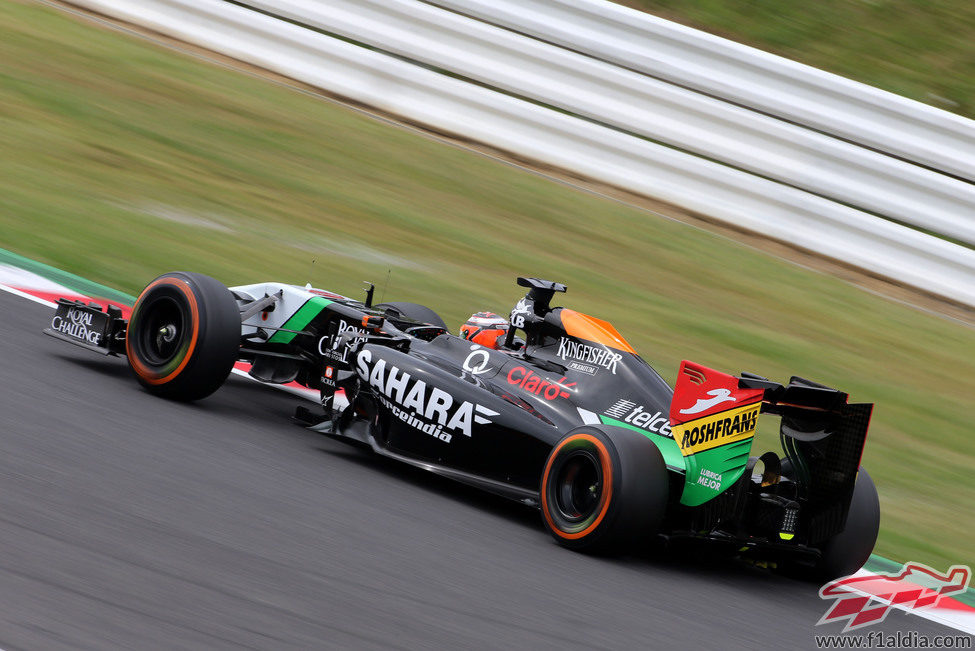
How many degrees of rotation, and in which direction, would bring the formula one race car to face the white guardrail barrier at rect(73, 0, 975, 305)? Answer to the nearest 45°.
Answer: approximately 45° to its right

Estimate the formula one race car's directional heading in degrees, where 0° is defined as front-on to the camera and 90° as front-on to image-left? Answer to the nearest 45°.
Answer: approximately 135°

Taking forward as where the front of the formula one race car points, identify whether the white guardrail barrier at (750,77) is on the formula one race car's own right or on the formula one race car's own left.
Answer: on the formula one race car's own right
